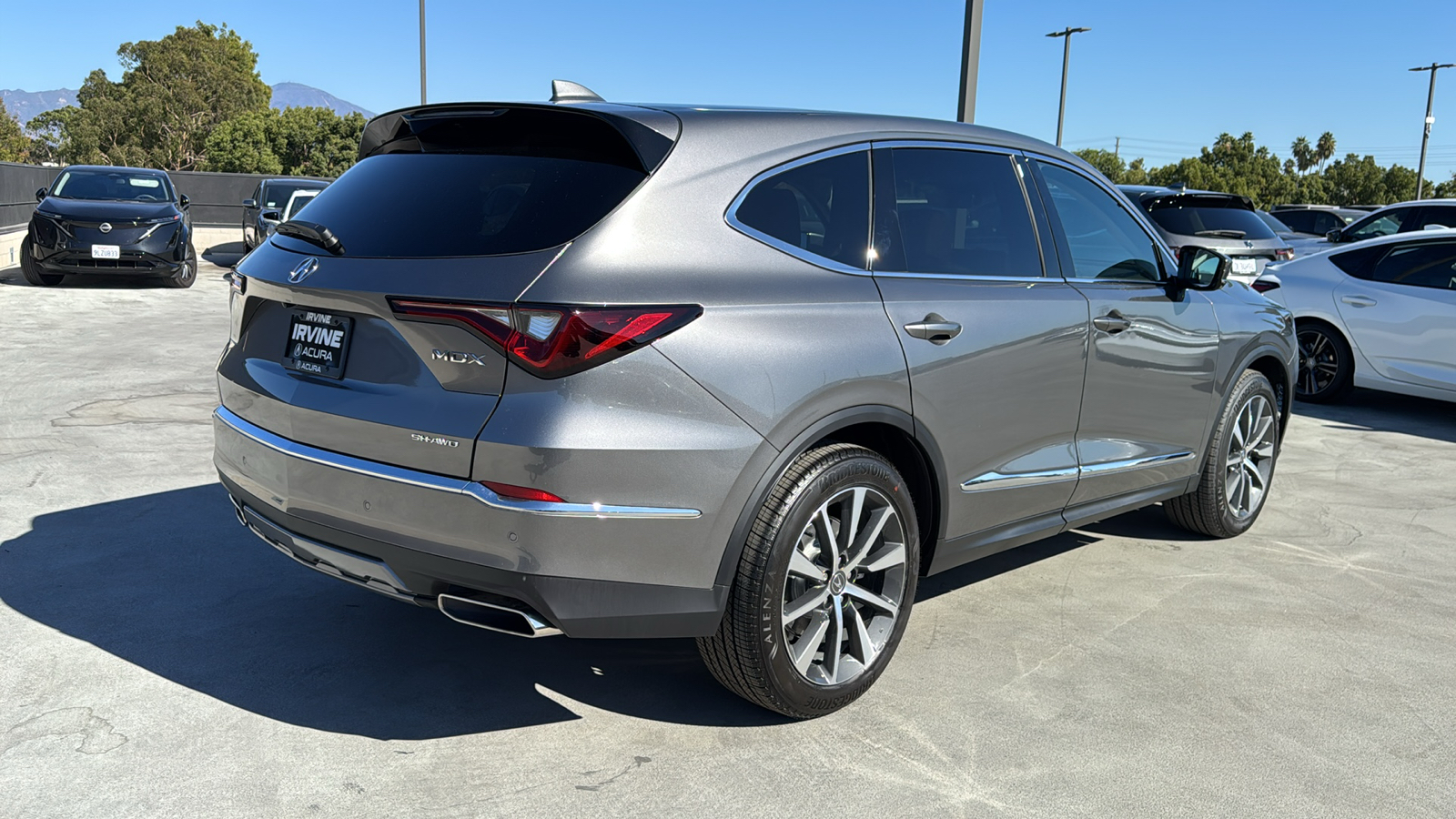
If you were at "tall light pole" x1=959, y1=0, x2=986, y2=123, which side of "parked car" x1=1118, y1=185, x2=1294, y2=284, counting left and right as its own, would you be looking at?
left

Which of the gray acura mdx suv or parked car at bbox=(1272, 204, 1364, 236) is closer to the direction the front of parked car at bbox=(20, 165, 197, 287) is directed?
the gray acura mdx suv

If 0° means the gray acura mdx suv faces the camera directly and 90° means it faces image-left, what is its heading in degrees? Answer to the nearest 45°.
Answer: approximately 225°

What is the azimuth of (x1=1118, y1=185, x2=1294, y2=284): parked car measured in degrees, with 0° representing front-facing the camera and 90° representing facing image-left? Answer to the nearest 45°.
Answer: approximately 135°

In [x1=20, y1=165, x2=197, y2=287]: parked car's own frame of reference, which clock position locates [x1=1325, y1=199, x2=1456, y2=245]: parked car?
[x1=1325, y1=199, x2=1456, y2=245]: parked car is roughly at 10 o'clock from [x1=20, y1=165, x2=197, y2=287]: parked car.

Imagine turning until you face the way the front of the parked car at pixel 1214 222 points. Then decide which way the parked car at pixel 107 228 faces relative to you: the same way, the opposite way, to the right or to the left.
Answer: the opposite way

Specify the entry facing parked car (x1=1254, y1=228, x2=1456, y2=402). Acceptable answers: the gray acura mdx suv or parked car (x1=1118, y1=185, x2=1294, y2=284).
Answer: the gray acura mdx suv

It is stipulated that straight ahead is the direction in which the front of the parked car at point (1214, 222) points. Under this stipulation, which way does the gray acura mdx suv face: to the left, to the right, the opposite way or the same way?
to the right
